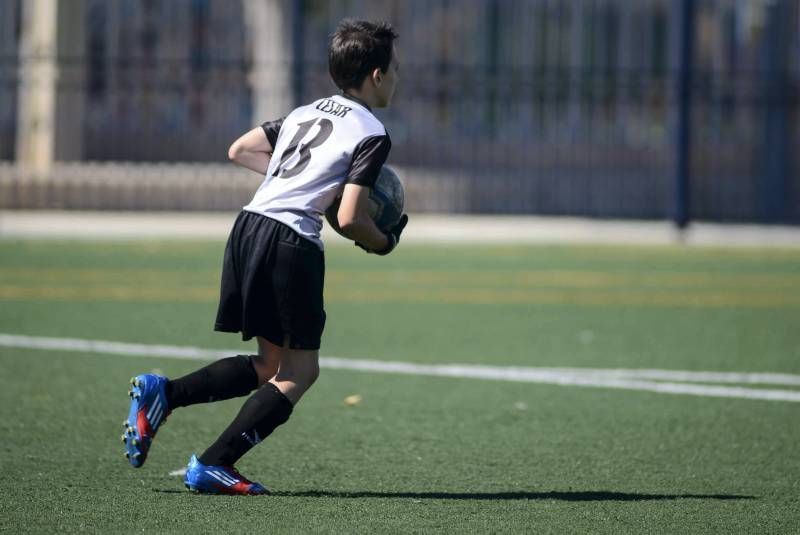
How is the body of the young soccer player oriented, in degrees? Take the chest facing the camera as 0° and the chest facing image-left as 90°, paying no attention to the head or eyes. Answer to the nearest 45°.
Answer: approximately 225°

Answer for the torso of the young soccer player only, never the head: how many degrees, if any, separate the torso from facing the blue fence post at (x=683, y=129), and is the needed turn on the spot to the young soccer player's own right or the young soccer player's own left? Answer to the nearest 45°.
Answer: approximately 45° to the young soccer player's own left

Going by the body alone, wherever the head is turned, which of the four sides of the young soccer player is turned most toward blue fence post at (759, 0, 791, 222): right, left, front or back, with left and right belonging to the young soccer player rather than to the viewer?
front

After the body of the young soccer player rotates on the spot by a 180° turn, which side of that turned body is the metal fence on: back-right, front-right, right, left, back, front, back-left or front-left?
back-right

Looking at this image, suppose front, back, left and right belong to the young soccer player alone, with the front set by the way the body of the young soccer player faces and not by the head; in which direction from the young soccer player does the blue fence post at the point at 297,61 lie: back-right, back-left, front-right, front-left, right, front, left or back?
front-left
